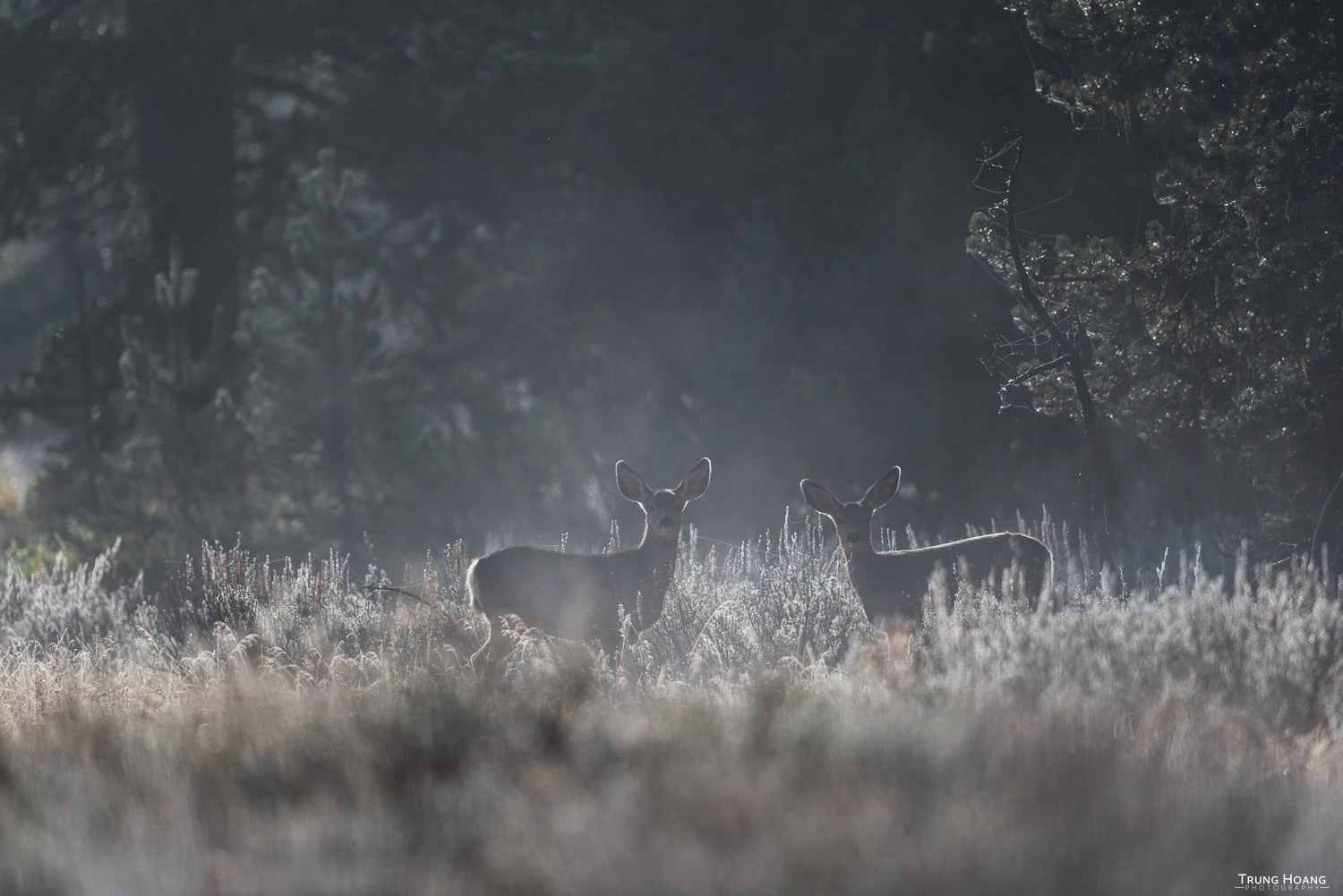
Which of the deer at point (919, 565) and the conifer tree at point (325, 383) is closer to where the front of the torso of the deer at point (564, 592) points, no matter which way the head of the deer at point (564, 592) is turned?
the deer

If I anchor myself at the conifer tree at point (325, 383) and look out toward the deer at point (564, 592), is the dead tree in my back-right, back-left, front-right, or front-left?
front-left

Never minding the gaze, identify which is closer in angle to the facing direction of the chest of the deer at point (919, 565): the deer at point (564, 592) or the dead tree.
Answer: the deer

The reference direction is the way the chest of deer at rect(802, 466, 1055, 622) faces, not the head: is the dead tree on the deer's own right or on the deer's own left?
on the deer's own right

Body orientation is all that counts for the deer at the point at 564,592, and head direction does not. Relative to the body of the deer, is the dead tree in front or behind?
in front

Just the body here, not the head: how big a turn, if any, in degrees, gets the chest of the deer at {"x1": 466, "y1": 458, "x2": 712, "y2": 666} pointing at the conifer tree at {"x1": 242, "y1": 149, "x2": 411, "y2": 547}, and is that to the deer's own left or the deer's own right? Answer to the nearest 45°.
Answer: approximately 90° to the deer's own left

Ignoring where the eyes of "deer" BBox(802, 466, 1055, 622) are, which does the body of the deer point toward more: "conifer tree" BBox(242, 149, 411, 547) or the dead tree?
the conifer tree

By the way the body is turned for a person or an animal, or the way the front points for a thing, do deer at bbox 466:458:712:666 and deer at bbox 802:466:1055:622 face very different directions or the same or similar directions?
very different directions

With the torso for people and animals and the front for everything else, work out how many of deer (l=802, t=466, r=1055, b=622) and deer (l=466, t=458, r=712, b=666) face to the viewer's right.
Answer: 1

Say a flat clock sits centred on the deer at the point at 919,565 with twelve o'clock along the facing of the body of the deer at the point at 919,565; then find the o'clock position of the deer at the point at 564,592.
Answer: the deer at the point at 564,592 is roughly at 11 o'clock from the deer at the point at 919,565.

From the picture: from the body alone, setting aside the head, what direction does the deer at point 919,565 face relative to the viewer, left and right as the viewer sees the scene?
facing to the left of the viewer

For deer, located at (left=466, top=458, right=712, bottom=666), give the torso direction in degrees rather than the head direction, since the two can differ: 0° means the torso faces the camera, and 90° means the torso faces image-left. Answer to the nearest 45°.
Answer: approximately 270°

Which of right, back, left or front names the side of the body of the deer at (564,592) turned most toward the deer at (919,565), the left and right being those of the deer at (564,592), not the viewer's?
front
